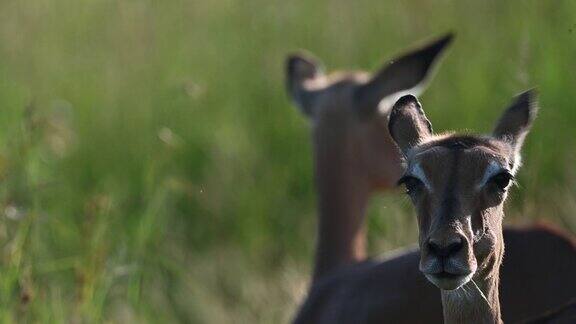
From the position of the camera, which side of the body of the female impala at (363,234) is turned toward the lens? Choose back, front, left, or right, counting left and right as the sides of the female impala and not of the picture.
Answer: left
